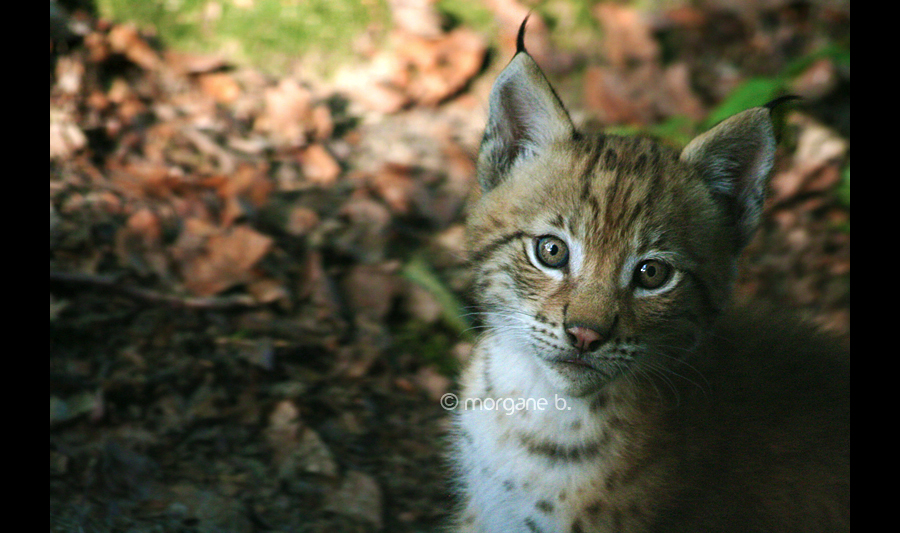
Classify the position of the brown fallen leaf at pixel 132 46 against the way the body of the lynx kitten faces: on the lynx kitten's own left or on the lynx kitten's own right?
on the lynx kitten's own right

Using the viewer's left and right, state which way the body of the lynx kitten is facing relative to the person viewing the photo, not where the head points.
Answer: facing the viewer and to the left of the viewer

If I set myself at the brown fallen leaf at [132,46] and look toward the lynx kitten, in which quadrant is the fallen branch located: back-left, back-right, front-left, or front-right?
front-right

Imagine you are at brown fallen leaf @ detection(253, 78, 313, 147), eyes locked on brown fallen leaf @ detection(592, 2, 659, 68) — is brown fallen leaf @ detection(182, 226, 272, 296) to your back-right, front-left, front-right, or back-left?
back-right

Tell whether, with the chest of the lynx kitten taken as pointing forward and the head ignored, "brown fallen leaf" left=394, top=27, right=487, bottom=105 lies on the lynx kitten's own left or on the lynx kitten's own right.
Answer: on the lynx kitten's own right

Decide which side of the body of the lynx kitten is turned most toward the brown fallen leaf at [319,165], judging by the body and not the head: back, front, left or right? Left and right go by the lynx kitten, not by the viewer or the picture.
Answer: right

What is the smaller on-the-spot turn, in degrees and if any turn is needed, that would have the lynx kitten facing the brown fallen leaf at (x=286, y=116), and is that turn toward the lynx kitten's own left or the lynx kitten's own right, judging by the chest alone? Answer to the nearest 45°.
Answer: approximately 90° to the lynx kitten's own right

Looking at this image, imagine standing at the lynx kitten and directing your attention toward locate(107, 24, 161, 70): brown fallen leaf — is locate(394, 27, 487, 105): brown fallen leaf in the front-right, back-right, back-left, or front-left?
front-right

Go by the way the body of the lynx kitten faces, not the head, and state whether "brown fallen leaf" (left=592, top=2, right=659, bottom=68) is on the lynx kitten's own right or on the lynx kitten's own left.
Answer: on the lynx kitten's own right
